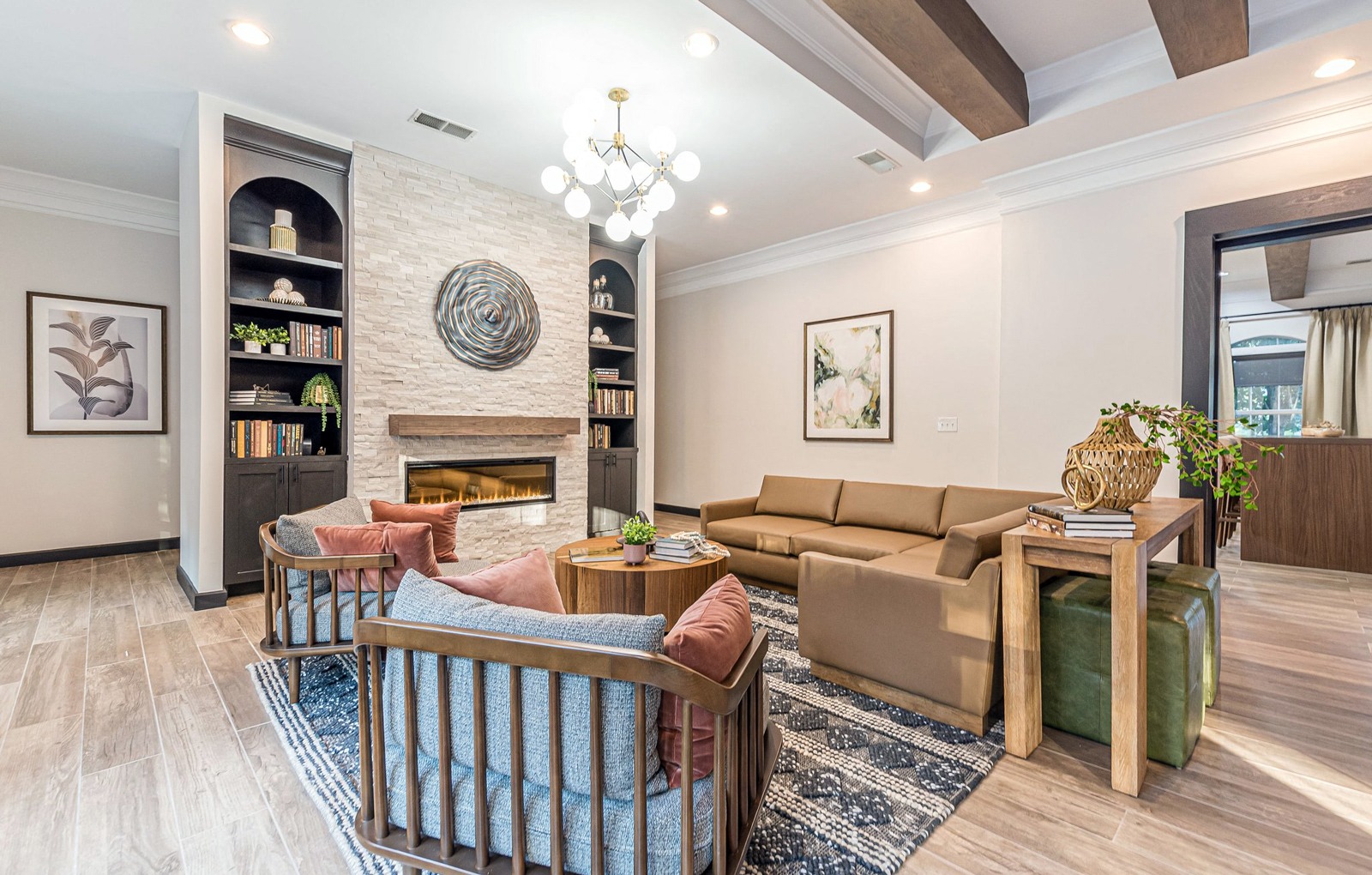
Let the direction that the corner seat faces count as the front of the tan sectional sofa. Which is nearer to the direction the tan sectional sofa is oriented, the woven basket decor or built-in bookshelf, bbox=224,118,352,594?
the built-in bookshelf

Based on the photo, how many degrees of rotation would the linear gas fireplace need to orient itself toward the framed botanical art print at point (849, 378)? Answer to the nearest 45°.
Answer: approximately 45° to its left

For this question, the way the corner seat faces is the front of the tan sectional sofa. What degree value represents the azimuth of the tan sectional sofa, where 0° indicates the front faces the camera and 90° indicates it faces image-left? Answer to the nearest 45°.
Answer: approximately 45°

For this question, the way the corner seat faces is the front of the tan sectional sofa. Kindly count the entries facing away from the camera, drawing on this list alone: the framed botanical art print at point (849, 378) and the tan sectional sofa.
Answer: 0

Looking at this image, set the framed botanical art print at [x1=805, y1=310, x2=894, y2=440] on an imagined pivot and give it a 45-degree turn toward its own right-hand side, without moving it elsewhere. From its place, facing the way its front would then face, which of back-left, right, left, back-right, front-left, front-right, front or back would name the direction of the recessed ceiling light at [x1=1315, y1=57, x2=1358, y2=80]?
back-left

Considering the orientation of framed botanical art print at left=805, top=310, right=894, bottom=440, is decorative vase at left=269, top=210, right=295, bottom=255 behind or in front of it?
in front

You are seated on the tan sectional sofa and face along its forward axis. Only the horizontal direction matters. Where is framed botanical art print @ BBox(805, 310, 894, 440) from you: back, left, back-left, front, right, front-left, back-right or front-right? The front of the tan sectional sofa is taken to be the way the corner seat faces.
back-right
